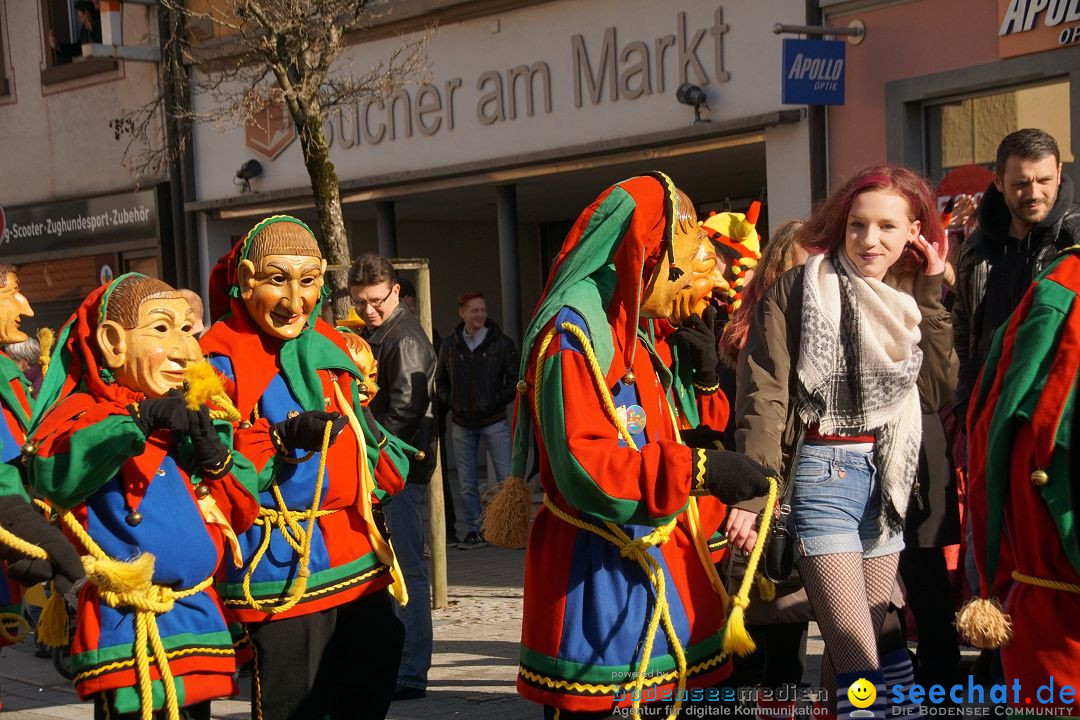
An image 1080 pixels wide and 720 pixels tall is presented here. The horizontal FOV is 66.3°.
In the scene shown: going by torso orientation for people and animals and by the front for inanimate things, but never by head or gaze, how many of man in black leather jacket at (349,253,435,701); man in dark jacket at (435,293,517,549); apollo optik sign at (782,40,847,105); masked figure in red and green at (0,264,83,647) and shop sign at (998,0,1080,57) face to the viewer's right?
1

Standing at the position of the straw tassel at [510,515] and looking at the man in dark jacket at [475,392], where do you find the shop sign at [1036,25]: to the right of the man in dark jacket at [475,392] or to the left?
right

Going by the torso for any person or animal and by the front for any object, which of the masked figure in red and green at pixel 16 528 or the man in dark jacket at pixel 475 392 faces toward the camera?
the man in dark jacket

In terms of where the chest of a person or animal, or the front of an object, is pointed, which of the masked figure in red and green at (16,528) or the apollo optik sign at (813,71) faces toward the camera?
the apollo optik sign

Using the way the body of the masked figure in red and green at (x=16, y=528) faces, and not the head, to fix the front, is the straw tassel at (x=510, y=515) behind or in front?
in front

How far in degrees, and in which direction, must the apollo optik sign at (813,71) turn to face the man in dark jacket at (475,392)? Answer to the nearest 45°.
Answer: approximately 90° to its right

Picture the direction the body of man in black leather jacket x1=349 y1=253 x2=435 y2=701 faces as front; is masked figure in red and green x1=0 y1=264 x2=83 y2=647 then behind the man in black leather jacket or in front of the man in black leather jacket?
in front

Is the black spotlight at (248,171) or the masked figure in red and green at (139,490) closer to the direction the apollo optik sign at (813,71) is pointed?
the masked figure in red and green

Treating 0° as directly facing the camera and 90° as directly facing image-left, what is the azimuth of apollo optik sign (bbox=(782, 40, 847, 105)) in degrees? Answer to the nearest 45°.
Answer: approximately 0°

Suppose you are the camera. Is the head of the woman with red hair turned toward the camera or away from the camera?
toward the camera

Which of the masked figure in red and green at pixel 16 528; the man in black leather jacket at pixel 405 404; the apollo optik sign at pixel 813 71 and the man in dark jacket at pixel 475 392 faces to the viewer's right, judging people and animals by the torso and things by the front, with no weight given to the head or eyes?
the masked figure in red and green

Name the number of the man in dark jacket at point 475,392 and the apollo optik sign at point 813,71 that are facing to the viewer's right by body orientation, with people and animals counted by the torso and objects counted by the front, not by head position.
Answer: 0

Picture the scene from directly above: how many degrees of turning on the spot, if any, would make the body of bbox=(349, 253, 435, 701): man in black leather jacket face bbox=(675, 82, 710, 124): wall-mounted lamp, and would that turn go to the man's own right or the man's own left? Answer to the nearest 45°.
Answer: approximately 180°

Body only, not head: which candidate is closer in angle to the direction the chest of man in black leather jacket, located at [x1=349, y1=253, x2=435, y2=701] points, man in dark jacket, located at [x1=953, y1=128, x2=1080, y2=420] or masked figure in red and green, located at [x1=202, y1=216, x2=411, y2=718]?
the masked figure in red and green

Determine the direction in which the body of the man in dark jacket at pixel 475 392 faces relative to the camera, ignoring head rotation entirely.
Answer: toward the camera

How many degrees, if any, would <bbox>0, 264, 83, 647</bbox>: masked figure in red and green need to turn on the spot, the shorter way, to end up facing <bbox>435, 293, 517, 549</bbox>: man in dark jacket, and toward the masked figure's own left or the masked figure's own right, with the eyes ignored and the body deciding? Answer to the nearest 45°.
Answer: approximately 45° to the masked figure's own left

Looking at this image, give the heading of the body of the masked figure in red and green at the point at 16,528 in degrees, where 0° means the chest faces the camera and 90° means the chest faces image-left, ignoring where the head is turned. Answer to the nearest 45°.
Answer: approximately 270°

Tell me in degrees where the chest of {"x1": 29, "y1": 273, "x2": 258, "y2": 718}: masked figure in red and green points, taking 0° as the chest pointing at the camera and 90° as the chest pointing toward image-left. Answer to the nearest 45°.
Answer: approximately 315°

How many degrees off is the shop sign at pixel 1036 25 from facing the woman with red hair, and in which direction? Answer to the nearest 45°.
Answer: approximately 45° to its left
